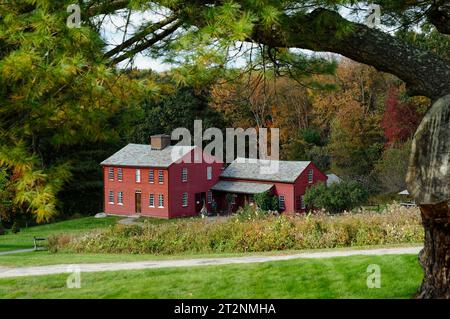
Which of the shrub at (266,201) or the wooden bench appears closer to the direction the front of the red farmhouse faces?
the wooden bench

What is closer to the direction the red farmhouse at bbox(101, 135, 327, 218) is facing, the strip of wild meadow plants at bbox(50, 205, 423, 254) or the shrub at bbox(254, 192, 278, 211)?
the strip of wild meadow plants

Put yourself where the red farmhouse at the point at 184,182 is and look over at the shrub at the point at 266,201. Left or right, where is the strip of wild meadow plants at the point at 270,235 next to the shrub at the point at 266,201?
right

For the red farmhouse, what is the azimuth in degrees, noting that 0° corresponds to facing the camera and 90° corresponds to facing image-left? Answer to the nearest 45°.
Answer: approximately 45°

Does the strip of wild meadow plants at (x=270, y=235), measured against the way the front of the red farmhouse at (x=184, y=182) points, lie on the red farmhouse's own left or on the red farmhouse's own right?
on the red farmhouse's own left
